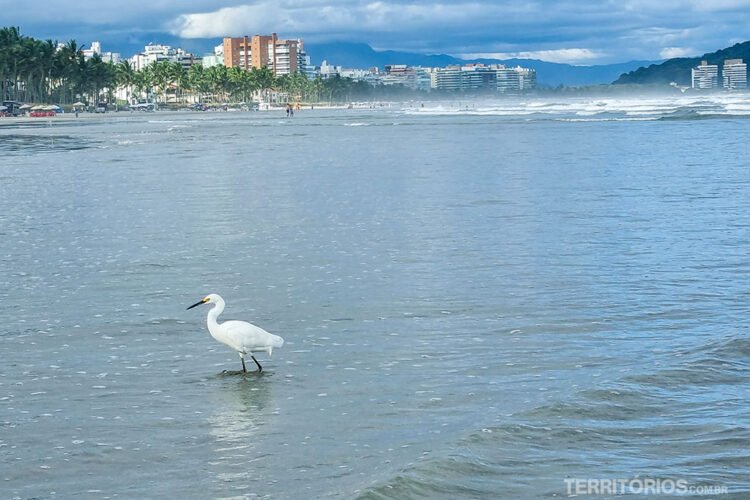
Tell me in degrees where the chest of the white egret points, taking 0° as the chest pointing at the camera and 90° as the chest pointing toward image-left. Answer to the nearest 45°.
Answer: approximately 90°
